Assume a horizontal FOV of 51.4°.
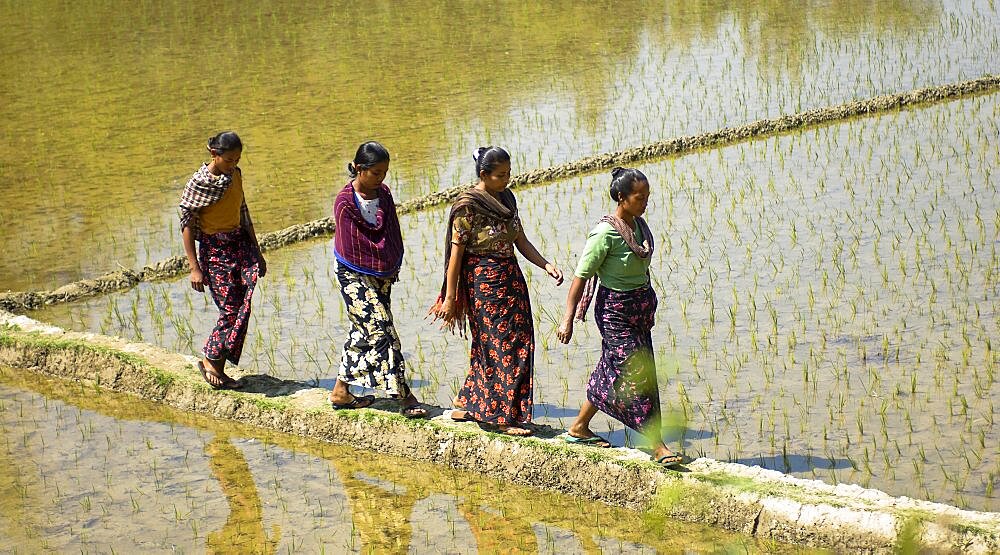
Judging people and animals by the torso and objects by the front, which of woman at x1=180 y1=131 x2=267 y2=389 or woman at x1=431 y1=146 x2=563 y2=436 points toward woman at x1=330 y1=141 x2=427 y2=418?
woman at x1=180 y1=131 x2=267 y2=389

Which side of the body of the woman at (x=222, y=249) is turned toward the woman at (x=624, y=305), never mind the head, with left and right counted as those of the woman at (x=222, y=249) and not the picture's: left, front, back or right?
front

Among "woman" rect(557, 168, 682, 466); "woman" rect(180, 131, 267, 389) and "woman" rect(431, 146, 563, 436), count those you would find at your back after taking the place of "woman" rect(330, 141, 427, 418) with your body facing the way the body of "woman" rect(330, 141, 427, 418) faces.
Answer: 1

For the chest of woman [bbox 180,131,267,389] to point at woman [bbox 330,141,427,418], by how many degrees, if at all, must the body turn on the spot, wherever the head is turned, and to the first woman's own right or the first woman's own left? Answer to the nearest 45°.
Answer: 0° — they already face them

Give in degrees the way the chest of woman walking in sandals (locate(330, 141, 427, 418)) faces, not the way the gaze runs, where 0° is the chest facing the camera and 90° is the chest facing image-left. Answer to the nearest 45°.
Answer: approximately 315°

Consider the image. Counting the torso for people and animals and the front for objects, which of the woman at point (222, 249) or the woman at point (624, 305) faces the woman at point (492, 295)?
the woman at point (222, 249)

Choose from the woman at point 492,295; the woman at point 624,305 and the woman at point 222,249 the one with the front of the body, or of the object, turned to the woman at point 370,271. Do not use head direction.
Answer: the woman at point 222,249

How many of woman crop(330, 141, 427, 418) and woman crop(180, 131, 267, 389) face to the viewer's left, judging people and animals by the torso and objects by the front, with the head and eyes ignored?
0

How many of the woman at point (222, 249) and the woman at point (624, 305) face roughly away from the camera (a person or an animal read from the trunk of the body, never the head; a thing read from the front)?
0

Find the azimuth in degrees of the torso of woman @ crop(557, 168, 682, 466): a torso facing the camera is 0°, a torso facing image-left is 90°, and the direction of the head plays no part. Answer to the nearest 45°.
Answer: approximately 315°

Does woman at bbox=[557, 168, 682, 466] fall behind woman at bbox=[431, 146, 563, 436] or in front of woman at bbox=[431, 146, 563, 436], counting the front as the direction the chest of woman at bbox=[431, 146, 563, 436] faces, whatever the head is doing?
in front

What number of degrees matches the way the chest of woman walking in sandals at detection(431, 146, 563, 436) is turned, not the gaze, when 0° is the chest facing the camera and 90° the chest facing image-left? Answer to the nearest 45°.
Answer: approximately 315°
